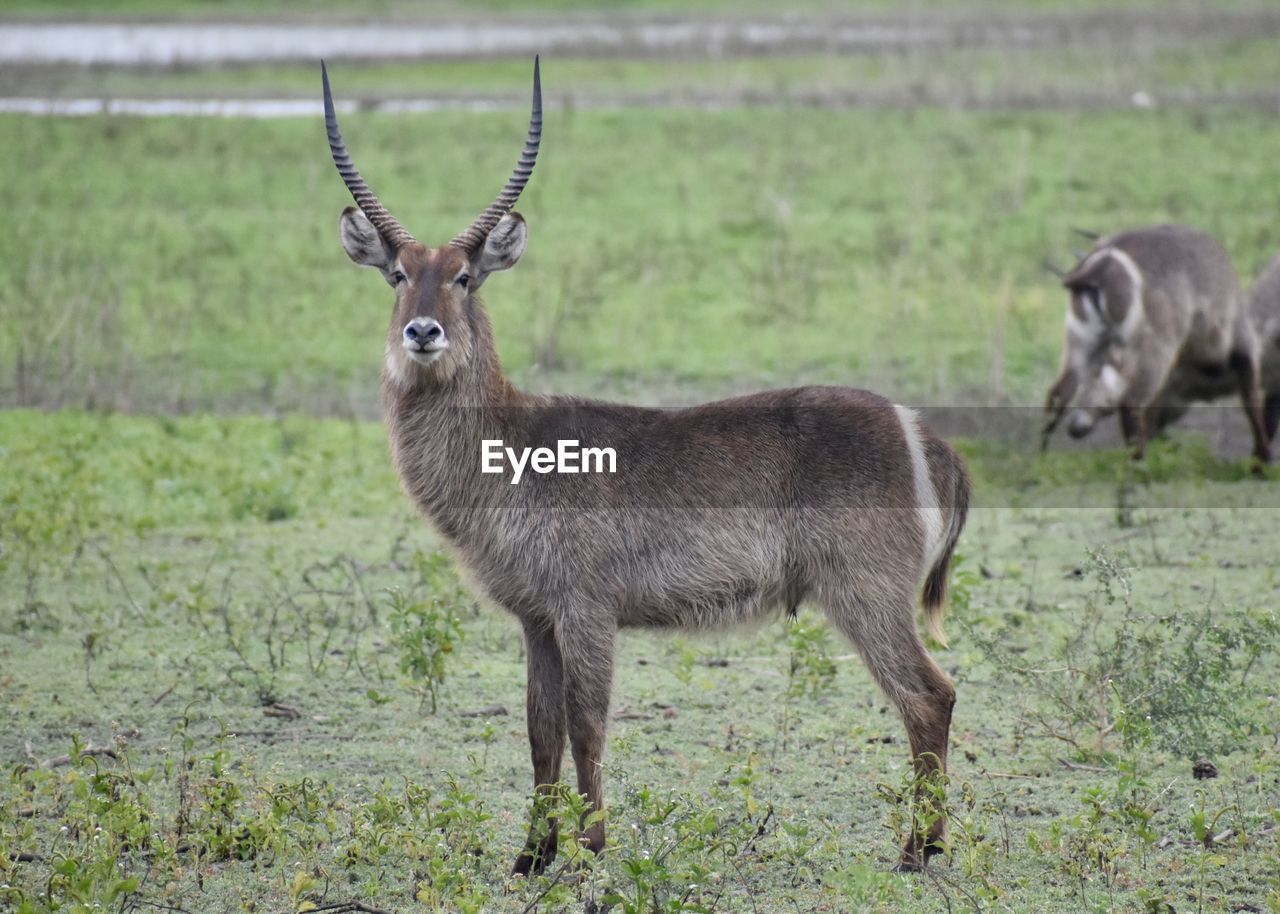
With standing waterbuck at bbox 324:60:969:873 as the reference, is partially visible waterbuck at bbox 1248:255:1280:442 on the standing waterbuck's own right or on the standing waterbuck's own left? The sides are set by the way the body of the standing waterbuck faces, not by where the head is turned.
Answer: on the standing waterbuck's own right

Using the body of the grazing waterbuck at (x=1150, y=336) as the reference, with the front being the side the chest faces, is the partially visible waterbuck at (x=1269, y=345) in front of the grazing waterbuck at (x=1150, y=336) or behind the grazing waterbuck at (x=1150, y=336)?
behind

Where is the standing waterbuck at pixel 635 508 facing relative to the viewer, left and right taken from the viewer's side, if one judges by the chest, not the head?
facing to the left of the viewer

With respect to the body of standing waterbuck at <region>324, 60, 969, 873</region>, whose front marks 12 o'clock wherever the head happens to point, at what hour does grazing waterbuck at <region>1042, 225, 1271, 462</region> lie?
The grazing waterbuck is roughly at 4 o'clock from the standing waterbuck.

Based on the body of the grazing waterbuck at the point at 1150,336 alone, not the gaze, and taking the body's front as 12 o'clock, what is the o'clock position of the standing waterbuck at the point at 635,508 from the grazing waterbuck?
The standing waterbuck is roughly at 11 o'clock from the grazing waterbuck.

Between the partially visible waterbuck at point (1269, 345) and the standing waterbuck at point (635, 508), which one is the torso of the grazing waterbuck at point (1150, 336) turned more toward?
the standing waterbuck

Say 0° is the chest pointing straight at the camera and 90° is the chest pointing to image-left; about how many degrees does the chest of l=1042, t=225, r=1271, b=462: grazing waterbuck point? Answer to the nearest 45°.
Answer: approximately 45°
